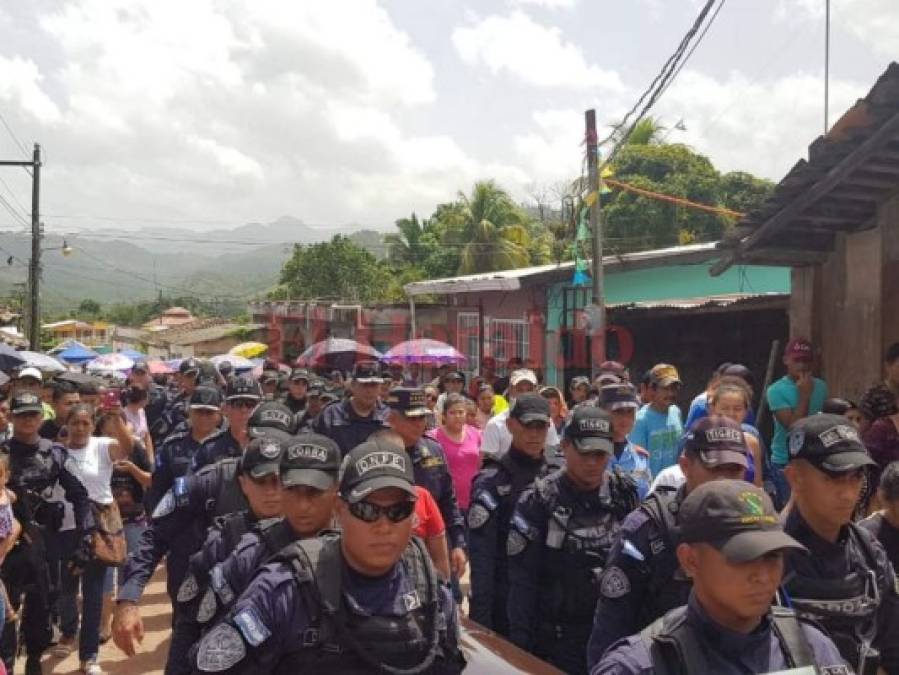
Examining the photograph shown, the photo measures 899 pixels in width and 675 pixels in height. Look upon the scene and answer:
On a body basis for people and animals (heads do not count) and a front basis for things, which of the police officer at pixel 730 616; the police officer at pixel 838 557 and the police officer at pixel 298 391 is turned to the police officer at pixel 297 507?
the police officer at pixel 298 391

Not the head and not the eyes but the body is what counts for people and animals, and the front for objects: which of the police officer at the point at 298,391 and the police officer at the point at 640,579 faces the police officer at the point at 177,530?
the police officer at the point at 298,391

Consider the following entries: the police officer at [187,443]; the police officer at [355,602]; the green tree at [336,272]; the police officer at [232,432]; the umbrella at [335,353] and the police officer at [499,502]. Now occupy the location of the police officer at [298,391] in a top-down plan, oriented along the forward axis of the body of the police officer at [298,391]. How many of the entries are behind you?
2

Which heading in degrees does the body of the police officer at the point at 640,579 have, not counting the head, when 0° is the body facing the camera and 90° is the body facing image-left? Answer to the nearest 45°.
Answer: approximately 315°

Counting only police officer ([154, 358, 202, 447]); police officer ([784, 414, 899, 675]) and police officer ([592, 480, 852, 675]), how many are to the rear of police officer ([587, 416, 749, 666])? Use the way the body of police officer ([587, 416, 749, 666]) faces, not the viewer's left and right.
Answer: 1

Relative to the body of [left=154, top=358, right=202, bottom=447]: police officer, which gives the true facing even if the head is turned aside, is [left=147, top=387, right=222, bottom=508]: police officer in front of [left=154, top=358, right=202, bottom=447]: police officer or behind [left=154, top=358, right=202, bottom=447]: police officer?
in front

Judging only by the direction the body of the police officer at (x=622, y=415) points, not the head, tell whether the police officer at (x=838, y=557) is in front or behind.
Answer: in front

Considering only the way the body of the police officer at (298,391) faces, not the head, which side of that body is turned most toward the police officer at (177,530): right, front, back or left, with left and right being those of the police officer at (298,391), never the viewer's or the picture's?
front

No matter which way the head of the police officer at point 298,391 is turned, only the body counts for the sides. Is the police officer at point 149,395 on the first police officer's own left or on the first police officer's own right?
on the first police officer's own right

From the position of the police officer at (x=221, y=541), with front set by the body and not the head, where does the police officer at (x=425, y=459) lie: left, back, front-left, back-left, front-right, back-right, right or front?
left

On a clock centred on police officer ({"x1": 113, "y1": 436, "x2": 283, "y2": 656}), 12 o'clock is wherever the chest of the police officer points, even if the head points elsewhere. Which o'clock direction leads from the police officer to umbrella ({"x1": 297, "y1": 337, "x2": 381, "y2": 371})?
The umbrella is roughly at 8 o'clock from the police officer.

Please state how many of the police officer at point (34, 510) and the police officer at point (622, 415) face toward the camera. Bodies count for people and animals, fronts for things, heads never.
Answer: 2
